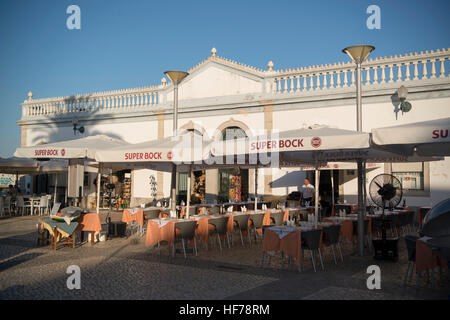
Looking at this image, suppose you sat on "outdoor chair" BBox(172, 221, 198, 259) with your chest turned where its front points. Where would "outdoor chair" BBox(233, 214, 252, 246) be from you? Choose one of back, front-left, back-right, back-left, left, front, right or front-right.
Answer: right

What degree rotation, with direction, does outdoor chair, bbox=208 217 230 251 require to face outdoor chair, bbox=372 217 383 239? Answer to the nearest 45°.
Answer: approximately 135° to its right

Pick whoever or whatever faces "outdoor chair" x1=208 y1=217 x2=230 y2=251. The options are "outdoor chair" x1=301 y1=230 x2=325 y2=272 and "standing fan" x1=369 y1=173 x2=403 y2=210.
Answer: "outdoor chair" x1=301 y1=230 x2=325 y2=272

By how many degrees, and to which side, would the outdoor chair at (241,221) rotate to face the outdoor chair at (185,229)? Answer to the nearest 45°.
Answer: approximately 90° to its left

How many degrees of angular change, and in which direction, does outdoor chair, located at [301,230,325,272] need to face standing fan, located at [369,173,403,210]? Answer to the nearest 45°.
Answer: approximately 90° to its right

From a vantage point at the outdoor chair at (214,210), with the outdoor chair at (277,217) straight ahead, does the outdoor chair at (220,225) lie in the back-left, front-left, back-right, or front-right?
front-right

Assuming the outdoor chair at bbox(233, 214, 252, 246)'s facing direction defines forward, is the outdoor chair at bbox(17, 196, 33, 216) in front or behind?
in front

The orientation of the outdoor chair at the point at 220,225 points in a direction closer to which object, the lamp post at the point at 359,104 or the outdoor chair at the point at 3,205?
the outdoor chair

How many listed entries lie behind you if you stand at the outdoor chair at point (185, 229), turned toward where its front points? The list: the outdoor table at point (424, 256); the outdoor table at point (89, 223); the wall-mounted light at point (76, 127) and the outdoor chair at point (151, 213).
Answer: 1
